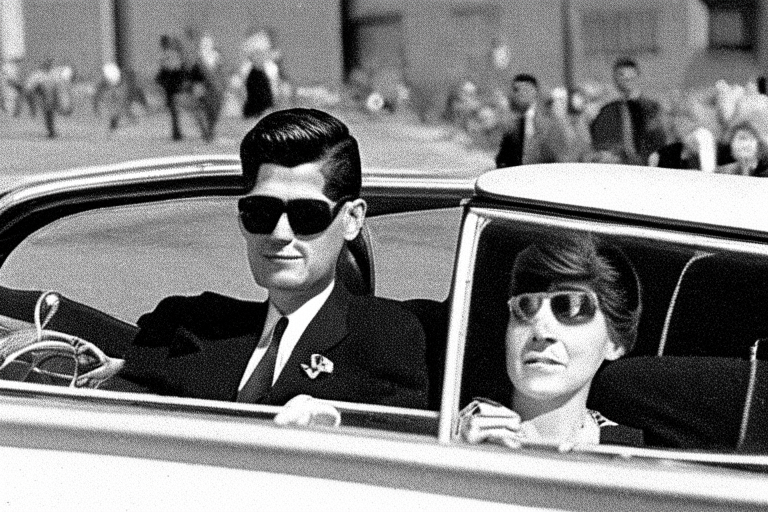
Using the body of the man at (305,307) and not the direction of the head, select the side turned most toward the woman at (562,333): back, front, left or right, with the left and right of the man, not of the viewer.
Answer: left

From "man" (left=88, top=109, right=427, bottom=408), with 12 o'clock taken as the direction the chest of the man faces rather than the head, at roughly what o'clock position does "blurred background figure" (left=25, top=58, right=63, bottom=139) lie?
The blurred background figure is roughly at 4 o'clock from the man.

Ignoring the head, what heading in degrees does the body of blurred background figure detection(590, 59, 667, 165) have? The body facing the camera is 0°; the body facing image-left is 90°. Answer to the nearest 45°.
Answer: approximately 0°

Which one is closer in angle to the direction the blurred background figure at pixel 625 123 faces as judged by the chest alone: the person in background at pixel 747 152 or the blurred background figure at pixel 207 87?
the person in background

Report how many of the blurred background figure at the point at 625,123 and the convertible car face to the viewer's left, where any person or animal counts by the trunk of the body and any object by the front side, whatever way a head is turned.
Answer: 1

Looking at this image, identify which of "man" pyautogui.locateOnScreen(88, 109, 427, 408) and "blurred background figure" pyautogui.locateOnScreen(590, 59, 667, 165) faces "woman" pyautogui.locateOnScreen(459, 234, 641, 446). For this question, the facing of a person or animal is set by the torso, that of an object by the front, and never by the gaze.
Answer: the blurred background figure

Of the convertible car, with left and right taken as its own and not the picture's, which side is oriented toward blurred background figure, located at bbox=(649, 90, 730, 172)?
right

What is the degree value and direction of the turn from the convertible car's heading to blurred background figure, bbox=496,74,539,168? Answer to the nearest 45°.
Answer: approximately 90° to its right

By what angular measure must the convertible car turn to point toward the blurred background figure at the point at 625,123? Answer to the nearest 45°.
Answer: approximately 90° to its right

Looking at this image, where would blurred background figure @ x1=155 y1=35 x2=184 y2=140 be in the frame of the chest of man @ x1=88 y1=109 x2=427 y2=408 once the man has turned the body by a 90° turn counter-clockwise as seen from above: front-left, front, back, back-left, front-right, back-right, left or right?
back-left

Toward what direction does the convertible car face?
to the viewer's left

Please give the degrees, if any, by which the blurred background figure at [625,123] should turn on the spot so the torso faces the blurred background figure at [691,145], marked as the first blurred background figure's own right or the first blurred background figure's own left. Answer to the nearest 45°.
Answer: approximately 45° to the first blurred background figure's own left
